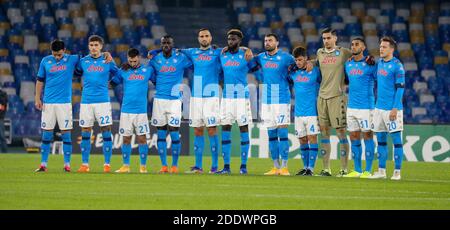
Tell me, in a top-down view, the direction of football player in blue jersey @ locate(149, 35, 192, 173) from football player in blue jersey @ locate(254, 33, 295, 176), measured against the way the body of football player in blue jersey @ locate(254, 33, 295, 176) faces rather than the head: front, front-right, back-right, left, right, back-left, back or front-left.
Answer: right

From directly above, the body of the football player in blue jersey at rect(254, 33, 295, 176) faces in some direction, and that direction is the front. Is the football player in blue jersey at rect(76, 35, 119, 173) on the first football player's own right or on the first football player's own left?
on the first football player's own right

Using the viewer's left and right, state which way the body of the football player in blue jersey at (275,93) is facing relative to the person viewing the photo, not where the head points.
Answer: facing the viewer

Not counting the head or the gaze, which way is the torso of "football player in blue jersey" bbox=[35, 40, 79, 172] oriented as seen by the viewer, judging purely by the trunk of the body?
toward the camera

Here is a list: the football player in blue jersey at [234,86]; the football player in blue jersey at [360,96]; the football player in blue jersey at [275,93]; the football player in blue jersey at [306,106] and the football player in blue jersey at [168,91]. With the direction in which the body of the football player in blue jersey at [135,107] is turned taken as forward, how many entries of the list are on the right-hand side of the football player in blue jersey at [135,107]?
0

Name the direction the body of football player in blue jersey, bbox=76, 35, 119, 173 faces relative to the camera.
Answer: toward the camera

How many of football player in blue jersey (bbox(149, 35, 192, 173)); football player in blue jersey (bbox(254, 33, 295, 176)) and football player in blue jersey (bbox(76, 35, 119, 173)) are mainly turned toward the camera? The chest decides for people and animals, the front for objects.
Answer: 3

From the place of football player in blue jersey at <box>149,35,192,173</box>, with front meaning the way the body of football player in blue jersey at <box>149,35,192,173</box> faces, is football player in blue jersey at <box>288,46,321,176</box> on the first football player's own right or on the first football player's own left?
on the first football player's own left

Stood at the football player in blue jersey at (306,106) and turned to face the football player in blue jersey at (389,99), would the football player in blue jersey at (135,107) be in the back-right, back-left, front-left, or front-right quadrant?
back-right

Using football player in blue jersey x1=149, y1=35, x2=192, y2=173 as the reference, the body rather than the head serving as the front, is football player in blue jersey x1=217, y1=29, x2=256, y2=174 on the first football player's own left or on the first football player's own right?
on the first football player's own left

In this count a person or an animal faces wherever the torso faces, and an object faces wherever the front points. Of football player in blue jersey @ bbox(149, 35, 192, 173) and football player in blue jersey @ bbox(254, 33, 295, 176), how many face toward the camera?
2

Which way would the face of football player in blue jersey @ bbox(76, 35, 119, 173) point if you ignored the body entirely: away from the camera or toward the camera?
toward the camera

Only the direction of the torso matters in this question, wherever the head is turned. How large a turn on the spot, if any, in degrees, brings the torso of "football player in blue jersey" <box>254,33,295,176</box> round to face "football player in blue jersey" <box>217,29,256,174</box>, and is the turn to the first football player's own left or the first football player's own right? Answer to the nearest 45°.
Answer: approximately 90° to the first football player's own right

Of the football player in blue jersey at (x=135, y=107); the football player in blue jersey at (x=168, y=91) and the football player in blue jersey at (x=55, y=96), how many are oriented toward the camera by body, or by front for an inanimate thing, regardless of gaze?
3
